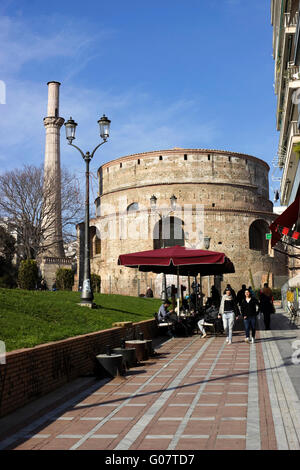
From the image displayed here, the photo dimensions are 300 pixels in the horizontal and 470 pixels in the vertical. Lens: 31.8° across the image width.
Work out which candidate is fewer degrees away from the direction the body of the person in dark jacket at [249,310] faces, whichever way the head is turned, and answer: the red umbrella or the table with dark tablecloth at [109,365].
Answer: the table with dark tablecloth

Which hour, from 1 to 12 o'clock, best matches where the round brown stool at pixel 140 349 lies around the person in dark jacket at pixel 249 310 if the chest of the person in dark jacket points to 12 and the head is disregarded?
The round brown stool is roughly at 1 o'clock from the person in dark jacket.

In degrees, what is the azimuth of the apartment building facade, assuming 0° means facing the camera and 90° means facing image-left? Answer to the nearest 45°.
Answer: approximately 90°

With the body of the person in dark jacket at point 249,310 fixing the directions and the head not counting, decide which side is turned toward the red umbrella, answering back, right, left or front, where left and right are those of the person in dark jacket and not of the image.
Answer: right

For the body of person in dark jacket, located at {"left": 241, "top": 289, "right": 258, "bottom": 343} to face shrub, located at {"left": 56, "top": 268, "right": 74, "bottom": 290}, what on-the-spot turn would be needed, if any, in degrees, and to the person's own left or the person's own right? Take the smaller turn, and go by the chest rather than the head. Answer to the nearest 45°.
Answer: approximately 135° to the person's own right

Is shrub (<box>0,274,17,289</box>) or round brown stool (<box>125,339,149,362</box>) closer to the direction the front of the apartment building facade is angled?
the shrub

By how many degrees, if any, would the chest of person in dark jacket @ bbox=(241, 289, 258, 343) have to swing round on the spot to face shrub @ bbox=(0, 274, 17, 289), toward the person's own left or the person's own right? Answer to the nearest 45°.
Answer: approximately 135° to the person's own right

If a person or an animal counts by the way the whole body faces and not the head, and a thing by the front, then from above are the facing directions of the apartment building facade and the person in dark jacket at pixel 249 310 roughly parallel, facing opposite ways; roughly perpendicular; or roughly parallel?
roughly perpendicular

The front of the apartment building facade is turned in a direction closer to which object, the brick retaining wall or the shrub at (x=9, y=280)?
the shrub

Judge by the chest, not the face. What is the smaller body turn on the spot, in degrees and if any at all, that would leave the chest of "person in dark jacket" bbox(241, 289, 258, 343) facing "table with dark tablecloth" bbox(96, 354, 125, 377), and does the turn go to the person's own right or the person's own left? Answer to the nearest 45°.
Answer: approximately 45° to the person's own right

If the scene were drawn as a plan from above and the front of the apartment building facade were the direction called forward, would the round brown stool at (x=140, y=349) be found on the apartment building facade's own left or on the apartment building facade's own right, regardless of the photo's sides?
on the apartment building facade's own left

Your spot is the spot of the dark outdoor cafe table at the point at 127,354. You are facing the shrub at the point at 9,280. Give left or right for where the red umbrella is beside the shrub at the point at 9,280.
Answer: right
